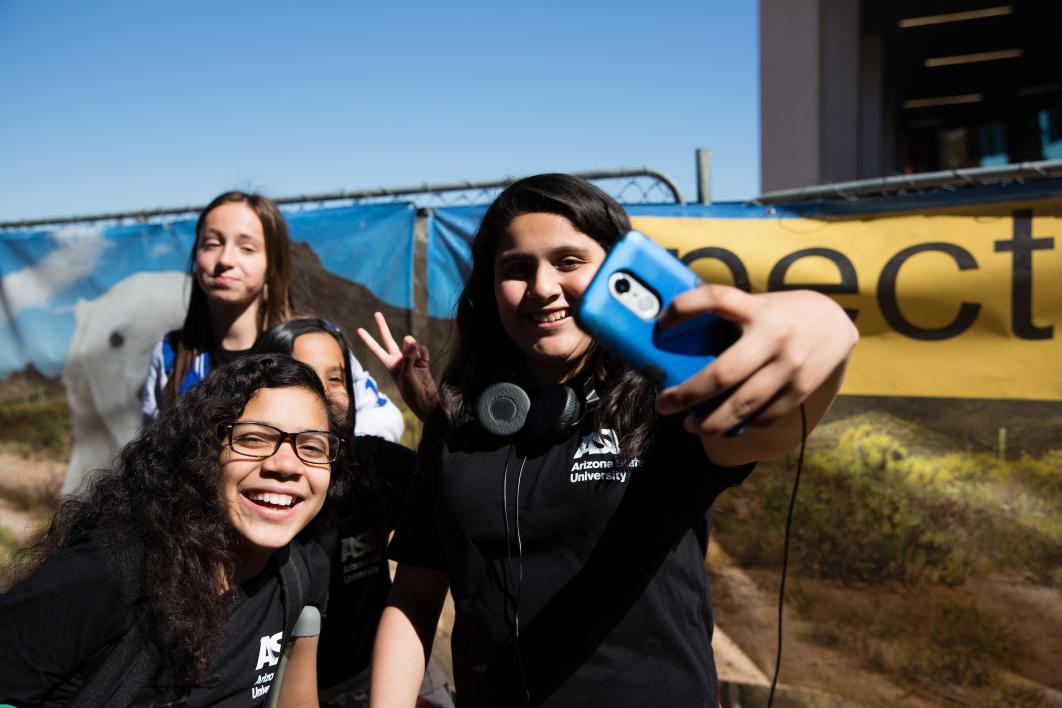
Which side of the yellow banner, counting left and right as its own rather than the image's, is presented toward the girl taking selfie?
front

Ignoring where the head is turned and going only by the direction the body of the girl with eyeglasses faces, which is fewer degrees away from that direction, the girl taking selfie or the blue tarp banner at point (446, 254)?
the girl taking selfie

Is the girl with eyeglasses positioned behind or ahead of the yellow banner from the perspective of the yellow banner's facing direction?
ahead

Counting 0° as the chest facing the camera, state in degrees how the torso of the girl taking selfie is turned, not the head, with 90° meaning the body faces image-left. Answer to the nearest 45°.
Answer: approximately 0°

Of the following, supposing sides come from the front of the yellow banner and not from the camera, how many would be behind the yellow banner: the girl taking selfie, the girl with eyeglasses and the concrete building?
1

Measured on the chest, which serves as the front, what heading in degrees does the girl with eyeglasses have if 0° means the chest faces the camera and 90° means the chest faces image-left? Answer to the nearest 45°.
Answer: approximately 315°

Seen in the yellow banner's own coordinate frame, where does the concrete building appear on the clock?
The concrete building is roughly at 6 o'clock from the yellow banner.
